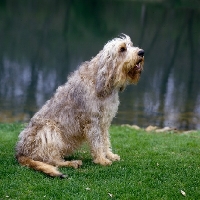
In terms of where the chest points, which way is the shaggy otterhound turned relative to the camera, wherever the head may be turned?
to the viewer's right
